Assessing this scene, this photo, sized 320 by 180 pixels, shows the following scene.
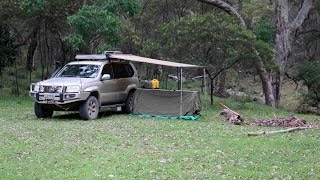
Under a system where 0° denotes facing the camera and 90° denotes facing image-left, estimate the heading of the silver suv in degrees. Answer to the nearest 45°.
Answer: approximately 45°

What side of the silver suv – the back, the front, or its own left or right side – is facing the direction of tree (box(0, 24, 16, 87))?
right

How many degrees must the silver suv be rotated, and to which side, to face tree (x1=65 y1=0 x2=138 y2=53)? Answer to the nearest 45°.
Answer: approximately 135° to its right

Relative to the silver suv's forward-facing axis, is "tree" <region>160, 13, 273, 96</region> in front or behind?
behind

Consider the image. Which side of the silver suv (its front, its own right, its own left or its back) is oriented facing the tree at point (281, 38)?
back
